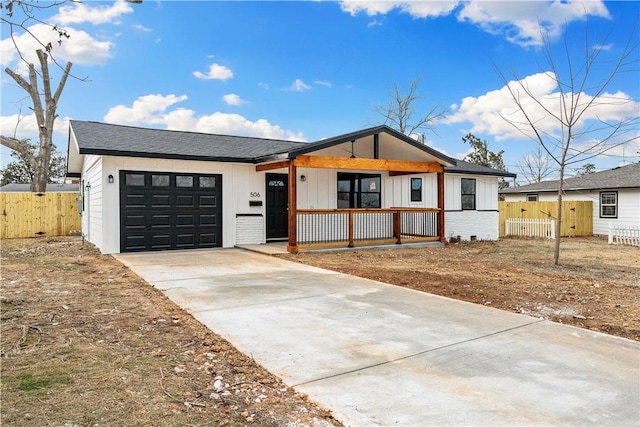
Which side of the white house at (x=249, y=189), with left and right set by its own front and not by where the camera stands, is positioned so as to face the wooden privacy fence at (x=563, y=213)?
left

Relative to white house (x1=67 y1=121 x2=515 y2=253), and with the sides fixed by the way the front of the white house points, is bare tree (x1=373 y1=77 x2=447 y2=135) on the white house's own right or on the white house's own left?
on the white house's own left

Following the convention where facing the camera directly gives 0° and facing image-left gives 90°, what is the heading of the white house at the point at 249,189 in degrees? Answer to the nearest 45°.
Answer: approximately 315°

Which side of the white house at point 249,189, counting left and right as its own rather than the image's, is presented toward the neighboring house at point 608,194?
left

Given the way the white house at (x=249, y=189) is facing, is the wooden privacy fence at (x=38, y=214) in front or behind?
behind

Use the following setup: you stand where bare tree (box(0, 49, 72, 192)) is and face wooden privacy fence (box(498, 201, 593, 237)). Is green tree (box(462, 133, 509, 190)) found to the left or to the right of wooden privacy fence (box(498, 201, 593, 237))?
left

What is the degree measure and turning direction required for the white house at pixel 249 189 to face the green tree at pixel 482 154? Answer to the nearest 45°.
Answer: approximately 90° to its left

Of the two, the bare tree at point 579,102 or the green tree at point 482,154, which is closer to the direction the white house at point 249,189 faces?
the bare tree
